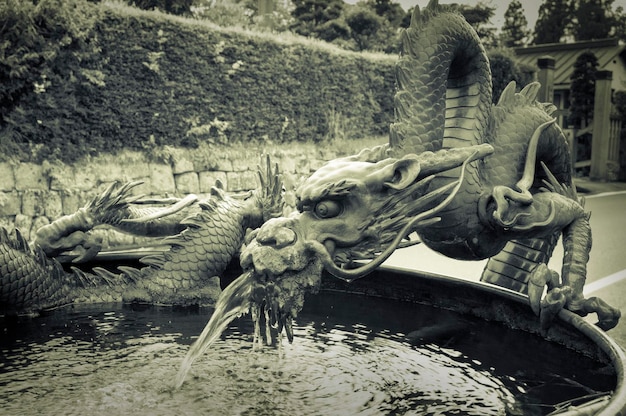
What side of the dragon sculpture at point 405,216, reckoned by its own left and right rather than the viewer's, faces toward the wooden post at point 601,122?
back

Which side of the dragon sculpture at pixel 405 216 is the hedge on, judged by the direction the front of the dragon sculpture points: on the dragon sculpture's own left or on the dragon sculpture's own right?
on the dragon sculpture's own right

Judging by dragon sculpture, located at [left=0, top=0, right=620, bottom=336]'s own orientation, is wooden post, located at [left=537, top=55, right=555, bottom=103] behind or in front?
behind

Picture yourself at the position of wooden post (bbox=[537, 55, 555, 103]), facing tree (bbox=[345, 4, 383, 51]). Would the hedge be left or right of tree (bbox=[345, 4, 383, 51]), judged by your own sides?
left

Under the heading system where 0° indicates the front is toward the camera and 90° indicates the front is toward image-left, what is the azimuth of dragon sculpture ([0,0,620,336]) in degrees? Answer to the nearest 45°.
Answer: approximately 45°

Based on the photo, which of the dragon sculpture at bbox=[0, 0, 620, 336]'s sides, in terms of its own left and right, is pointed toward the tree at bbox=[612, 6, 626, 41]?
back

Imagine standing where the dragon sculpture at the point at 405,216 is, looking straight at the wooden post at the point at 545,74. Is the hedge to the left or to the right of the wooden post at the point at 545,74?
left

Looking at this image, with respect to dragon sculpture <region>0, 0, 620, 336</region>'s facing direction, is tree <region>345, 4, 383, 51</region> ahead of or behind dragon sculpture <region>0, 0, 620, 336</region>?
behind

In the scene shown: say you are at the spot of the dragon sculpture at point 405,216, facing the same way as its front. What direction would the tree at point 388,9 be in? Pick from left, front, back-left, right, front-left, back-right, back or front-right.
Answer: back-right
